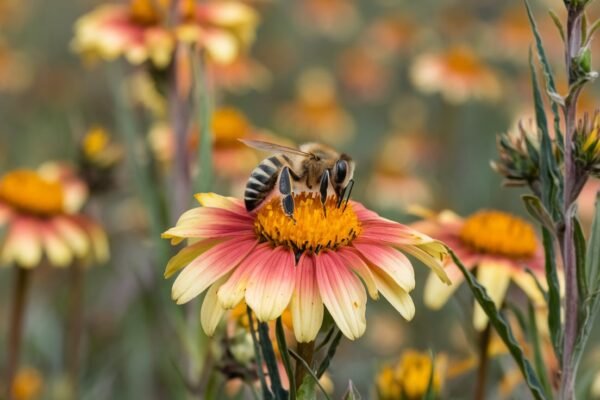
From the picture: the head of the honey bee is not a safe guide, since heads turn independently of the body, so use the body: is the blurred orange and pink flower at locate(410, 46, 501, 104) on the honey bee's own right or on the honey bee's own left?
on the honey bee's own left

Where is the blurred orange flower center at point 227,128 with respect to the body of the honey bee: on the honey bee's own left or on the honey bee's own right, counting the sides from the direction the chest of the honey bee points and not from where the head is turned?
on the honey bee's own left

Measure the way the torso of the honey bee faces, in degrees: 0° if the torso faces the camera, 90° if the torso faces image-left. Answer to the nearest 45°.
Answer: approximately 270°

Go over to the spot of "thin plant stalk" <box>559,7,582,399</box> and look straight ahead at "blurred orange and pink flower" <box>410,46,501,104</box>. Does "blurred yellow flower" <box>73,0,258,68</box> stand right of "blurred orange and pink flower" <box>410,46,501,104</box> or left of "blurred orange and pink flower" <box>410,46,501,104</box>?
left

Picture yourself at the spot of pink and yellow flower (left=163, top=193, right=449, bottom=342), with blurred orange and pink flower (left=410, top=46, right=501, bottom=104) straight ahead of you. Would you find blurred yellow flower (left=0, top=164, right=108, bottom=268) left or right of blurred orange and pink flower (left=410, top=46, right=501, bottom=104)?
left

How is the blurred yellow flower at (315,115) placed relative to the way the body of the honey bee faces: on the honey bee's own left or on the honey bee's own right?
on the honey bee's own left
